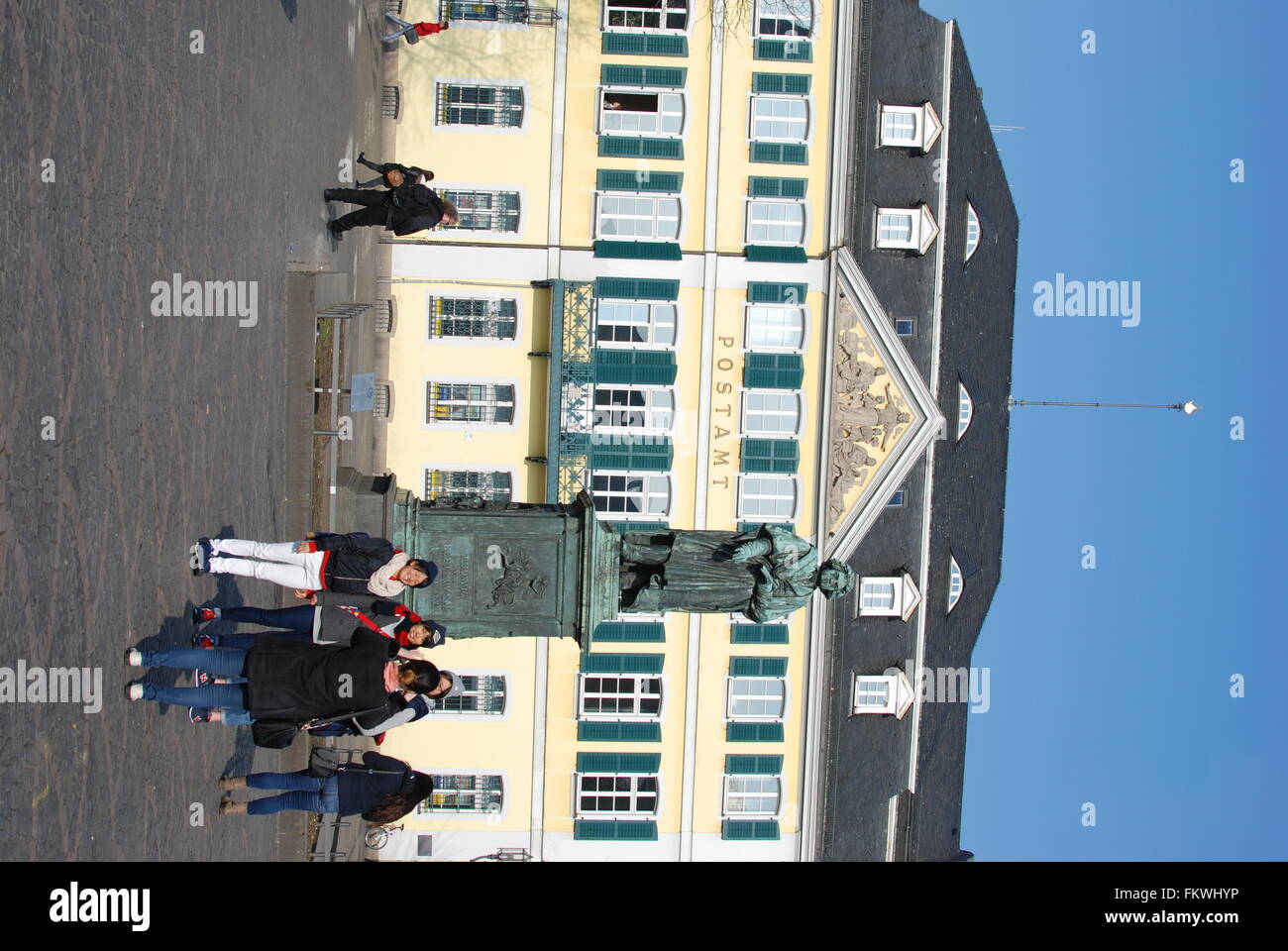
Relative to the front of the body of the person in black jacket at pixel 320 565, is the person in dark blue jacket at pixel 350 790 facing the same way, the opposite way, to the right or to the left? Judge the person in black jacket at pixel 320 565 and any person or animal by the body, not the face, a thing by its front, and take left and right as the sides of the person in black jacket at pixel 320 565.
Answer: the opposite way

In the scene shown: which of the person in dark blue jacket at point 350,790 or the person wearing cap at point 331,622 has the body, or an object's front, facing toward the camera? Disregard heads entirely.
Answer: the person wearing cap

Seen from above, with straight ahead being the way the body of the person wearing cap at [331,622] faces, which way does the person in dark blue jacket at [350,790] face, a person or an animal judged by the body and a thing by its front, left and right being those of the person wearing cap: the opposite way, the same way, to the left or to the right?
the opposite way

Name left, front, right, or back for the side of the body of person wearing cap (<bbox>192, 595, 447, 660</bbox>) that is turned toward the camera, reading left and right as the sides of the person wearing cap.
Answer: front

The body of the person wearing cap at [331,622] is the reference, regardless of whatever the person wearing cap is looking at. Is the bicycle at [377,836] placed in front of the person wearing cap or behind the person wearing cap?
behind

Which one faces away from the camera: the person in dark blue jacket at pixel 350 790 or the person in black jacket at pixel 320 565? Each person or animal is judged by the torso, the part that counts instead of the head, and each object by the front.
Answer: the person in dark blue jacket at pixel 350 790

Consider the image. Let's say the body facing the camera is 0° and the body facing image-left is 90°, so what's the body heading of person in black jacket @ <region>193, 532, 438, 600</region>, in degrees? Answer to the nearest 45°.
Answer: approximately 0°

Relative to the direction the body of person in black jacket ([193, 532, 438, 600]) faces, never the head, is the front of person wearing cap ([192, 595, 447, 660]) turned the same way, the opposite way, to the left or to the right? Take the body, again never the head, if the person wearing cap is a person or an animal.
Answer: the same way

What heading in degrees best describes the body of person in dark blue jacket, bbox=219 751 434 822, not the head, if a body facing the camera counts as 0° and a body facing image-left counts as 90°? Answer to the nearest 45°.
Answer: approximately 180°

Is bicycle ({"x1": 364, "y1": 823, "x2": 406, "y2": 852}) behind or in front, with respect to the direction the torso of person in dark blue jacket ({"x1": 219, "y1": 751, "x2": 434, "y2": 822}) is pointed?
in front
